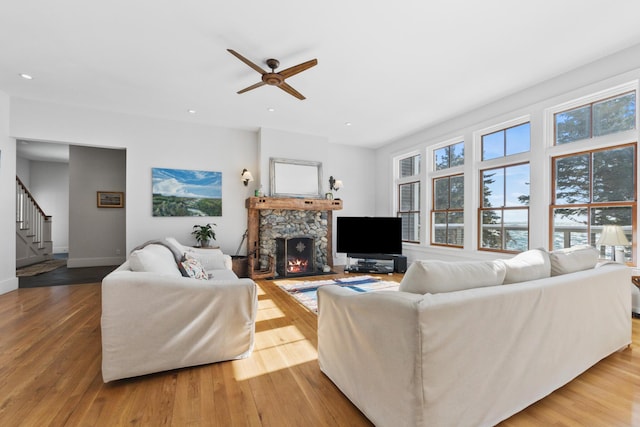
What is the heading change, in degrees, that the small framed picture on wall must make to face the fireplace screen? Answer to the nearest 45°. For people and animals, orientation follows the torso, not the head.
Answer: approximately 45° to its left

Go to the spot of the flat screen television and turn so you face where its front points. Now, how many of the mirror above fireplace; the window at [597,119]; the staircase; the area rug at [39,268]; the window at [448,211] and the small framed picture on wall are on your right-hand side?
4

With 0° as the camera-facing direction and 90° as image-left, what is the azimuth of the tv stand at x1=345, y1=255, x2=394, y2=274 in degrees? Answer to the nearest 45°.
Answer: approximately 0°

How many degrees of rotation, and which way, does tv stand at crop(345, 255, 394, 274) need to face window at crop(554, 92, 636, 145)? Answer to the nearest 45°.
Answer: approximately 45° to its left

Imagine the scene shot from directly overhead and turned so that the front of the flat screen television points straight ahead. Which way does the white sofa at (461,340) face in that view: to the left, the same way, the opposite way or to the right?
the opposite way

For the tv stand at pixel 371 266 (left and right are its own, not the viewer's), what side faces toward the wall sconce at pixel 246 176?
right

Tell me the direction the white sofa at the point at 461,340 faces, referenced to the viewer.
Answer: facing away from the viewer and to the left of the viewer
